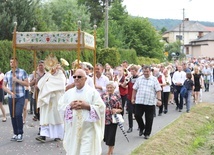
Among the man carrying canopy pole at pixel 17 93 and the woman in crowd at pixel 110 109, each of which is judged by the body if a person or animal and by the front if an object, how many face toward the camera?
2

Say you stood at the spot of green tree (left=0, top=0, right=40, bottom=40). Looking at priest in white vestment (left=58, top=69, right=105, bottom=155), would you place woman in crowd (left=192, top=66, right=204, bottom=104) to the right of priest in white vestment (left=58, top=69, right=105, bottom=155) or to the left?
left

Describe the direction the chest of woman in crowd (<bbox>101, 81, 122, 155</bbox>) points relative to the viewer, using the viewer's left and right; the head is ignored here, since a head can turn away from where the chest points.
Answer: facing the viewer

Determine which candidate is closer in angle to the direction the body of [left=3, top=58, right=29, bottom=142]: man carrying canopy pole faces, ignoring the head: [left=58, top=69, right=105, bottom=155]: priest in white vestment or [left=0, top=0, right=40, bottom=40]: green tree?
the priest in white vestment

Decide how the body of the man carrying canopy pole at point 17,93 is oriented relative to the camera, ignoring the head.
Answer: toward the camera

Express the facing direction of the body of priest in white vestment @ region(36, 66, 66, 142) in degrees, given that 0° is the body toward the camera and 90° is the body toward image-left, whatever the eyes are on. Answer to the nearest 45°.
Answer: approximately 45°

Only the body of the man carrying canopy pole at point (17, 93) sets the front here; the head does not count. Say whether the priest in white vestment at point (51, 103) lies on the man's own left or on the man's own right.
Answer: on the man's own left

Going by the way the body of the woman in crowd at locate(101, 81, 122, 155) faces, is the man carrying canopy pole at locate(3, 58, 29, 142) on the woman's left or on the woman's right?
on the woman's right

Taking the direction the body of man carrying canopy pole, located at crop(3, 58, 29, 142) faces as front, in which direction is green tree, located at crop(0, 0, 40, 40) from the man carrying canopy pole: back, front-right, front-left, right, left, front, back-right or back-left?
back

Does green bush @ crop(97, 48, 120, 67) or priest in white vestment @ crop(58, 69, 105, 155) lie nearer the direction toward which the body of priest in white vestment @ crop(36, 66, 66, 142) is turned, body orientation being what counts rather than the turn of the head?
the priest in white vestment
